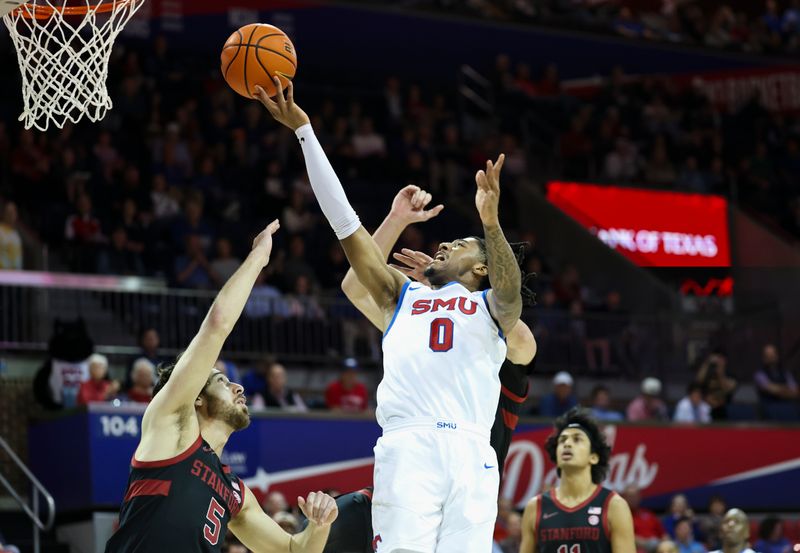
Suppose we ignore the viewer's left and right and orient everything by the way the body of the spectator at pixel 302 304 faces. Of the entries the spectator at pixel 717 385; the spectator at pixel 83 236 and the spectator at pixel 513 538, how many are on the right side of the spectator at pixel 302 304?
1

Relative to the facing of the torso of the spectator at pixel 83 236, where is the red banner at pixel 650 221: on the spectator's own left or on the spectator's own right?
on the spectator's own left

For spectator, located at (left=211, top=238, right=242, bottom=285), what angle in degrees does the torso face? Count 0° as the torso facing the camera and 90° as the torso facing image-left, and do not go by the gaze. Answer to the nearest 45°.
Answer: approximately 0°

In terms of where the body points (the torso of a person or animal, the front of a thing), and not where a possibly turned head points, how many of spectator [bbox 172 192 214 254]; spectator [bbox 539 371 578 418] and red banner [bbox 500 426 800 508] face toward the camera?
3

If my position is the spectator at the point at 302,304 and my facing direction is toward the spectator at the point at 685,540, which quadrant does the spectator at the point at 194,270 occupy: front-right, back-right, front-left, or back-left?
back-right

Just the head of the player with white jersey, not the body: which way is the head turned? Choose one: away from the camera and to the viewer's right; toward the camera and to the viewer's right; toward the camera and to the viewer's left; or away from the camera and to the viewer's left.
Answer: toward the camera and to the viewer's left

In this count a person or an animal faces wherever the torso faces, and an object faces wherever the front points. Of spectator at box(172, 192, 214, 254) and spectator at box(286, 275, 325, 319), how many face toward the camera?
2

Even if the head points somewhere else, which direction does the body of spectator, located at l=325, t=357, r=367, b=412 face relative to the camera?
toward the camera

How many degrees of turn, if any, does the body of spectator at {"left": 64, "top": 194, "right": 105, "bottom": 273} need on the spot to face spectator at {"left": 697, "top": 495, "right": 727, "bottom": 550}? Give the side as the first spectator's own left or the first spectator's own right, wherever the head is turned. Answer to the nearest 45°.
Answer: approximately 90° to the first spectator's own left

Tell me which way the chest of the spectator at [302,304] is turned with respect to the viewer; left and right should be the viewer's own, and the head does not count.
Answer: facing the viewer

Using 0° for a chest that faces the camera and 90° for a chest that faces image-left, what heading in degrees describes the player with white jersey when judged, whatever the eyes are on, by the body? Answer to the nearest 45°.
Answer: approximately 0°

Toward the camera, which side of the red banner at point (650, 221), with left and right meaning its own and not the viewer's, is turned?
front

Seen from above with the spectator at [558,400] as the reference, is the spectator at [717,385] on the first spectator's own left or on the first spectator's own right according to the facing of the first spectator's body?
on the first spectator's own left

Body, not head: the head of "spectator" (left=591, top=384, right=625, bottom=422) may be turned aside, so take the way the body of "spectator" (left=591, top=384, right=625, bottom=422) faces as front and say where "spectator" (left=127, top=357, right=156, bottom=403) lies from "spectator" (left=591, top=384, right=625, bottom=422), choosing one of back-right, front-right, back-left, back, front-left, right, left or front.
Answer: front-right
